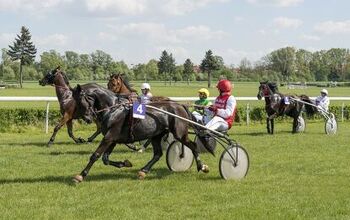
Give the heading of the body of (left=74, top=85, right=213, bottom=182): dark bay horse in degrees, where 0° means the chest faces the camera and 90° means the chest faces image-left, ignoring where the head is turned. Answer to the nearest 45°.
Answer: approximately 90°

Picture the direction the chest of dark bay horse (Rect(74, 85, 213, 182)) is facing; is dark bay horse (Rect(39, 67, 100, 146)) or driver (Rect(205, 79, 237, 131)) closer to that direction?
the dark bay horse

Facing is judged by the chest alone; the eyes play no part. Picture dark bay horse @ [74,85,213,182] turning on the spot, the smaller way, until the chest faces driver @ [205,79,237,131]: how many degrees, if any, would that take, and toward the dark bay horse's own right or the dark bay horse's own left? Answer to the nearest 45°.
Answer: approximately 180°
